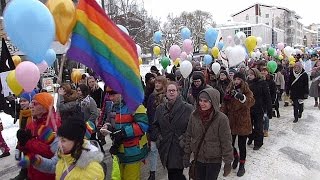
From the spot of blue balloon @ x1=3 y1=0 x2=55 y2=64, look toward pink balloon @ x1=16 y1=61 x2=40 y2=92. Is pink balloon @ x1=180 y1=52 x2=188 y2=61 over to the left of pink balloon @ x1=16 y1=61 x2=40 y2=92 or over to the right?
right

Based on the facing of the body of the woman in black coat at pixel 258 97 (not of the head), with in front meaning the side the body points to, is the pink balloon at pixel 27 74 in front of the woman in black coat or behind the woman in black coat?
in front

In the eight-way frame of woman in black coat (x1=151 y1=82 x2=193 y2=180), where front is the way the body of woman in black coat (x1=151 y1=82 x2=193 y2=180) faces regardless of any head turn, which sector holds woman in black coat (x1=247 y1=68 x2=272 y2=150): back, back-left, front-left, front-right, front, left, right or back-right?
back-left

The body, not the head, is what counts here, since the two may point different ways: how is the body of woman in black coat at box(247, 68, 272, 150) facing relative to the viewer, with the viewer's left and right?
facing the viewer and to the left of the viewer

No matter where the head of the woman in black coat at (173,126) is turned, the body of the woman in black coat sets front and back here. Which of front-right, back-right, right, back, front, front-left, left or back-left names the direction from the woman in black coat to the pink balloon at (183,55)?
back

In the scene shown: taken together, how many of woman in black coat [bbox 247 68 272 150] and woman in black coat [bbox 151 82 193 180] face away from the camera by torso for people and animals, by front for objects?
0

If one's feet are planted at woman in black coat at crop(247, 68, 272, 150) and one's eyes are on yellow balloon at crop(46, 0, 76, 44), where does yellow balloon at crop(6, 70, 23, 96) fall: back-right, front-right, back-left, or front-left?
front-right

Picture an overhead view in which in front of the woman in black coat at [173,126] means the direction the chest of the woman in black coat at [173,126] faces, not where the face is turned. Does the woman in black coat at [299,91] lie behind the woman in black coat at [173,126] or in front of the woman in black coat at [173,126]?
behind

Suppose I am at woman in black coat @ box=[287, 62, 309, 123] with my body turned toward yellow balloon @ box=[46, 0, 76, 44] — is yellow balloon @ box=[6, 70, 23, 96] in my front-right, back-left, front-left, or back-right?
front-right

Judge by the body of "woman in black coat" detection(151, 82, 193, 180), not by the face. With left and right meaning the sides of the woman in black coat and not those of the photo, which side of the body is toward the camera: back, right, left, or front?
front
